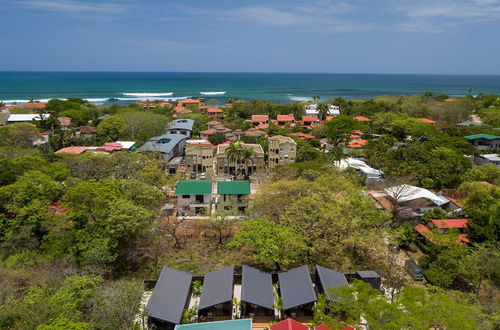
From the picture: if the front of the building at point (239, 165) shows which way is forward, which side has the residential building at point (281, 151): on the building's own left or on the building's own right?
on the building's own left

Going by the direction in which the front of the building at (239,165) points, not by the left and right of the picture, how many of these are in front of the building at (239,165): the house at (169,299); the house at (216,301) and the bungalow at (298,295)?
3

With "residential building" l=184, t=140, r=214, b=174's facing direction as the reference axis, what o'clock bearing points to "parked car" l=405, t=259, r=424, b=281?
The parked car is roughly at 11 o'clock from the residential building.

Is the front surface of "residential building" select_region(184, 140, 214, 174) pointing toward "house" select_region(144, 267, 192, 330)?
yes

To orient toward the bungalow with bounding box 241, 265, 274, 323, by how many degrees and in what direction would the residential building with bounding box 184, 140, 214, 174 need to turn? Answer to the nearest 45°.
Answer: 0° — it already faces it

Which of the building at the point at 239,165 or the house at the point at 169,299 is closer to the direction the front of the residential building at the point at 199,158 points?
the house

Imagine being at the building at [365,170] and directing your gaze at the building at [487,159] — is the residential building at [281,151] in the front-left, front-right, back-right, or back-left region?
back-left

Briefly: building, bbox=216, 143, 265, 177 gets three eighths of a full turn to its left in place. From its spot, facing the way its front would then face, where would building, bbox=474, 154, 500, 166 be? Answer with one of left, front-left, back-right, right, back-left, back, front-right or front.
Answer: front-right

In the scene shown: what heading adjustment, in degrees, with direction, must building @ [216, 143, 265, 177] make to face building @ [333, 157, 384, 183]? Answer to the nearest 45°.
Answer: approximately 90° to its left

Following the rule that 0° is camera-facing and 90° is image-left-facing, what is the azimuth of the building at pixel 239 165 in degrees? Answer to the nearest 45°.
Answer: approximately 0°
